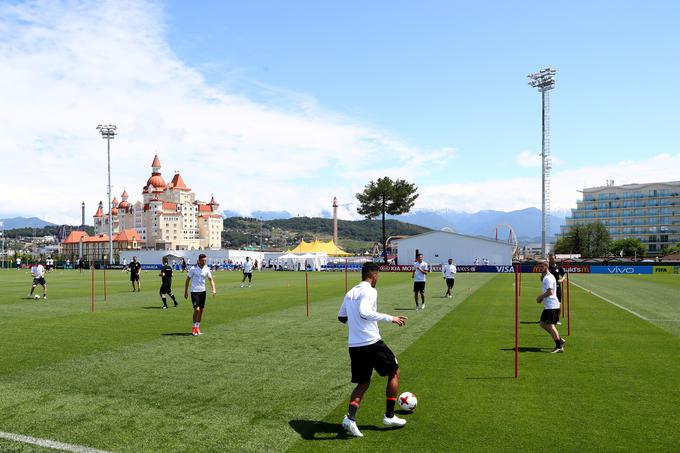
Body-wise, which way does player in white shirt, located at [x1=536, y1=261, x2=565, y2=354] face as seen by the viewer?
to the viewer's left

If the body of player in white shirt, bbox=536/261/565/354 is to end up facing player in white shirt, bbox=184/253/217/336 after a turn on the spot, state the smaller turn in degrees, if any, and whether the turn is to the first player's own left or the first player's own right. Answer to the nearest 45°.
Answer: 0° — they already face them

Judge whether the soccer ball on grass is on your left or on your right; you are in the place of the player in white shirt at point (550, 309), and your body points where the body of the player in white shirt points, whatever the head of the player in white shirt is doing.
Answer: on your left
